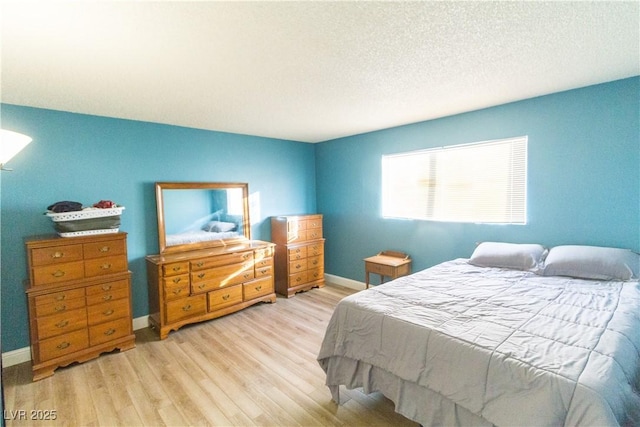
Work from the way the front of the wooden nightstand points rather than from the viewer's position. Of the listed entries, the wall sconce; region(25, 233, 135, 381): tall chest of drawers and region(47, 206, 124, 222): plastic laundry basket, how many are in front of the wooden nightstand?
3

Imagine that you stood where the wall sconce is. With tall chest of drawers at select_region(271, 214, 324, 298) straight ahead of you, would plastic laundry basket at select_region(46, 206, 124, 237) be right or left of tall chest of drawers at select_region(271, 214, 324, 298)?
left

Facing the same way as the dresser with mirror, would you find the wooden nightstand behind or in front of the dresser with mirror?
in front

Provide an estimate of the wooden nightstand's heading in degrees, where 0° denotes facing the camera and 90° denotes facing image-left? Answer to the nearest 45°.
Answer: approximately 45°

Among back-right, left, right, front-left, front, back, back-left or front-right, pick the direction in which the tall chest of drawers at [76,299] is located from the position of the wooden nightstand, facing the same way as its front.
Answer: front

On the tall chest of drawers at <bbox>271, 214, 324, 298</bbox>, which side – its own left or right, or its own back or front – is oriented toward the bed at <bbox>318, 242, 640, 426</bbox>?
front

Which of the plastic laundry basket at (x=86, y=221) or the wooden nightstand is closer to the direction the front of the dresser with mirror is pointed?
the wooden nightstand

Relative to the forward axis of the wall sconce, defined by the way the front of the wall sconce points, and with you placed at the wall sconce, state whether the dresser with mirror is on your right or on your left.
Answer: on your left

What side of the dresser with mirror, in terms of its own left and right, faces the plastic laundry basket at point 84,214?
right

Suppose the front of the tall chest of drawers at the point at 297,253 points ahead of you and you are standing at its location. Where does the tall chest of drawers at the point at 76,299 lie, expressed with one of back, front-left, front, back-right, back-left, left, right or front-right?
right

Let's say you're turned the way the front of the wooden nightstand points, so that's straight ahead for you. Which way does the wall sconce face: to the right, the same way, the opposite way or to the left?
to the left

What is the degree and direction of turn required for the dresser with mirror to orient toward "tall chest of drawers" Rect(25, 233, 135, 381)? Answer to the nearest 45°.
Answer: approximately 90° to its right

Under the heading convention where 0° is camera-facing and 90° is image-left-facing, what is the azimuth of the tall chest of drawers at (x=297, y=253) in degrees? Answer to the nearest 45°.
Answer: approximately 315°
